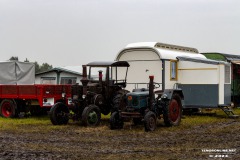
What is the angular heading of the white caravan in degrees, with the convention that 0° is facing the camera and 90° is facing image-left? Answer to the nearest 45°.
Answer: approximately 45°

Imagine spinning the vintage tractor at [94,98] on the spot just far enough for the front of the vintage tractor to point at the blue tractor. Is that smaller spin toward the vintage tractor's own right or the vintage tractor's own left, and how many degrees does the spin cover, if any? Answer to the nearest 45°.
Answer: approximately 90° to the vintage tractor's own left

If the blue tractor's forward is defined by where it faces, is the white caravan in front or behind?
behind

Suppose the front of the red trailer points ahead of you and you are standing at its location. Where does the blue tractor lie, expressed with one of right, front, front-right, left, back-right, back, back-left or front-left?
back

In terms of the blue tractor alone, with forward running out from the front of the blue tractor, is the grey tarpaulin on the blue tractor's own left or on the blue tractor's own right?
on the blue tractor's own right

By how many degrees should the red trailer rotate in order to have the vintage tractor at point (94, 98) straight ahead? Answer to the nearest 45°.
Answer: approximately 180°

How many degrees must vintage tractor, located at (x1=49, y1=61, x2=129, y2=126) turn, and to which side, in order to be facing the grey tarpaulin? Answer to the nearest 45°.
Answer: approximately 90° to its right

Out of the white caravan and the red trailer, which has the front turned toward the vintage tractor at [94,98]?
the white caravan
